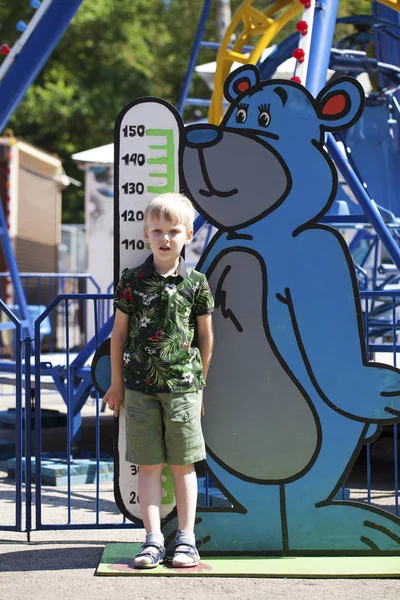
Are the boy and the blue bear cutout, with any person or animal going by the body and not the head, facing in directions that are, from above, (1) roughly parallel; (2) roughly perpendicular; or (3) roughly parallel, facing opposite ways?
roughly parallel

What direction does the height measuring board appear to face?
toward the camera

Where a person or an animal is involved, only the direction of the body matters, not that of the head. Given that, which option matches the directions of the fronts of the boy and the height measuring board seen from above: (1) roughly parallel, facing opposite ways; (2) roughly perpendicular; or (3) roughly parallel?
roughly parallel

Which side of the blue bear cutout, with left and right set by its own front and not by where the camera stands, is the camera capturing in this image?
front

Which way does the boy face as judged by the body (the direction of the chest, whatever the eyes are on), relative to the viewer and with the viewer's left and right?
facing the viewer

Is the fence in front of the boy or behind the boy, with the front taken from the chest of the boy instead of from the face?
behind

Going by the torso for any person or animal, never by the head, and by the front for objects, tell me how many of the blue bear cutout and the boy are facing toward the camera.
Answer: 2

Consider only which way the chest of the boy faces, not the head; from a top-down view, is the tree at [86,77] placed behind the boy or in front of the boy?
behind

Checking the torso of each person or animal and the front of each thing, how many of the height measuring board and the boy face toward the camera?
2
